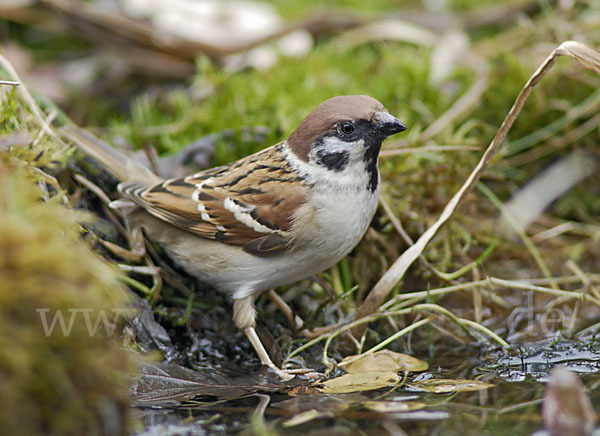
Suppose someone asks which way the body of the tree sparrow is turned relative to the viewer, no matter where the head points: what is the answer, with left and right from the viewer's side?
facing to the right of the viewer

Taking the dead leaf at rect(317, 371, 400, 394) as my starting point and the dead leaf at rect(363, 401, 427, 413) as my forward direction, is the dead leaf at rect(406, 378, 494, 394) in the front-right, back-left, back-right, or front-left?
front-left

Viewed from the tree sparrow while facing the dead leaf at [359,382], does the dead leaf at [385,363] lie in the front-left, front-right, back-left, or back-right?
front-left

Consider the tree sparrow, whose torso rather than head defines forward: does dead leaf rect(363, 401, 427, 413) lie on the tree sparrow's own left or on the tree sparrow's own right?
on the tree sparrow's own right

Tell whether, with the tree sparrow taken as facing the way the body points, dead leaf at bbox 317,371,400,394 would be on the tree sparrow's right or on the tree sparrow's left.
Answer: on the tree sparrow's right

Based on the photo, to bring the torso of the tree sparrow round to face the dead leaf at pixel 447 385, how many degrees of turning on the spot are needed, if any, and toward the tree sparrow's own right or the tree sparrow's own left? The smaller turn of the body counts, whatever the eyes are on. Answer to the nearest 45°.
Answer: approximately 45° to the tree sparrow's own right
